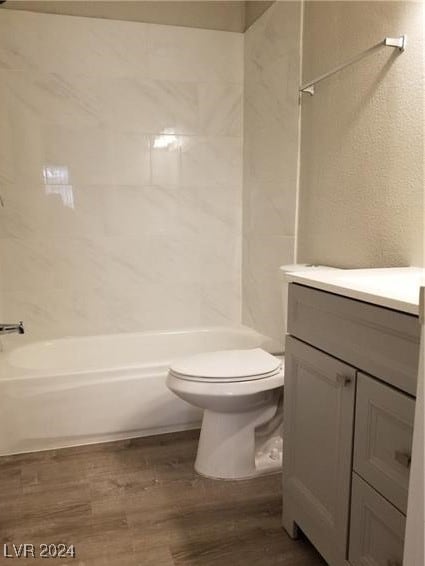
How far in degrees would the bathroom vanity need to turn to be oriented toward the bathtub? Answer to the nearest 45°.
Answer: approximately 90° to its right

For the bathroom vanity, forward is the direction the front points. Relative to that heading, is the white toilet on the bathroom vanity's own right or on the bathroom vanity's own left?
on the bathroom vanity's own right

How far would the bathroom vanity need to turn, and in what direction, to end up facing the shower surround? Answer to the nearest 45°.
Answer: approximately 90° to its right

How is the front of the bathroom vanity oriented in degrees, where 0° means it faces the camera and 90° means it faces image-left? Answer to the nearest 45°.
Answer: approximately 45°
